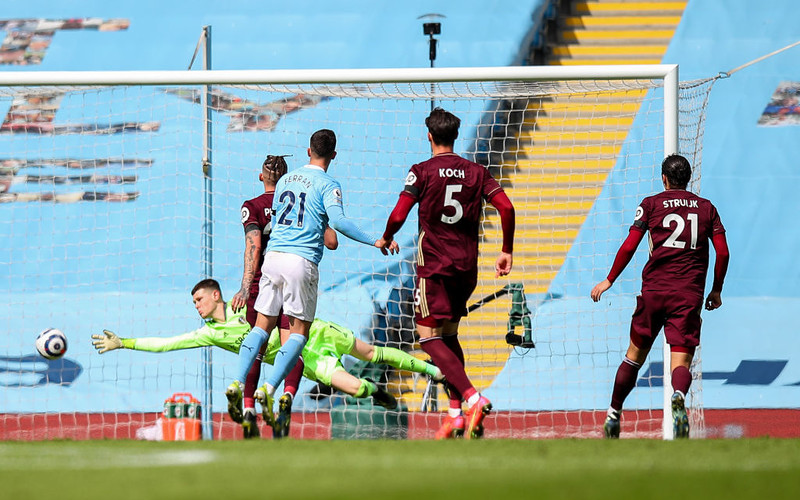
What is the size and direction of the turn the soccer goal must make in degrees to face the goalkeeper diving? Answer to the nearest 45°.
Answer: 0° — it already faces them

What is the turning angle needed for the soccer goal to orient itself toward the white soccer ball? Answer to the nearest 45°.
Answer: approximately 90° to its right

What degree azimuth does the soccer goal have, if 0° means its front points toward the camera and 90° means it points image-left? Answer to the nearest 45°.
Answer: approximately 0°
